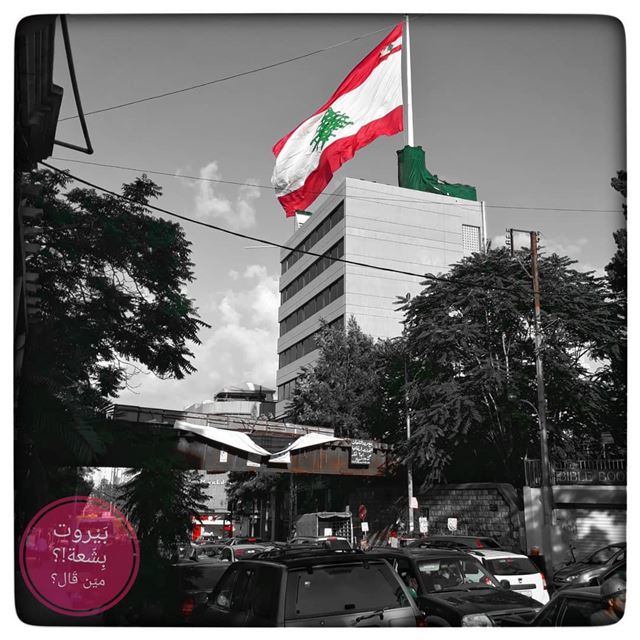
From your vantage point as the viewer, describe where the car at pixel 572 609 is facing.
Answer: facing to the left of the viewer

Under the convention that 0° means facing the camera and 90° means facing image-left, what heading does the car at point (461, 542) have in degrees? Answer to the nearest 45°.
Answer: approximately 135°

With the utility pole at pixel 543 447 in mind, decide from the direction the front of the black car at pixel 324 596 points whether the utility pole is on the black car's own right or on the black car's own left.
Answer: on the black car's own right

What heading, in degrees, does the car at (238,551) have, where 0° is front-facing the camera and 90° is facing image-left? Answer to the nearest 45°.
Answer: approximately 135°

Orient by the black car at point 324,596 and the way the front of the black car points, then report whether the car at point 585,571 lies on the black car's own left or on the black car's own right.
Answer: on the black car's own right

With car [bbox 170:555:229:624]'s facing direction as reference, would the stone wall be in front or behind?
in front

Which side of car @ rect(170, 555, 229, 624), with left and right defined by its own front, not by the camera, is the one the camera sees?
back

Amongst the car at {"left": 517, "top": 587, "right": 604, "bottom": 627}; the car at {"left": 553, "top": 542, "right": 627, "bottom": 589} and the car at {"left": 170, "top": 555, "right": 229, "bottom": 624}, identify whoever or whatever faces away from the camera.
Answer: the car at {"left": 170, "top": 555, "right": 229, "bottom": 624}

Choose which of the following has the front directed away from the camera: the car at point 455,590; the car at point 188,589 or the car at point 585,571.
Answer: the car at point 188,589
